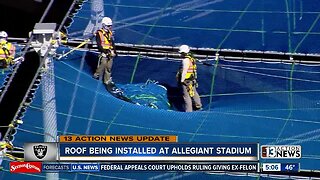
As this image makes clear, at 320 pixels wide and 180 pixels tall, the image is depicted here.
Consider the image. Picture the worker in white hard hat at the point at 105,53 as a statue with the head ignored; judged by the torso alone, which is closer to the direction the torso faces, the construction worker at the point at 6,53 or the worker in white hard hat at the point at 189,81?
the worker in white hard hat

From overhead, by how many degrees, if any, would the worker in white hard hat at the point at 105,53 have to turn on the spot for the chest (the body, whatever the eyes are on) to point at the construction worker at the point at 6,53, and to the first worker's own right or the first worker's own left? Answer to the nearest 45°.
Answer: approximately 135° to the first worker's own right

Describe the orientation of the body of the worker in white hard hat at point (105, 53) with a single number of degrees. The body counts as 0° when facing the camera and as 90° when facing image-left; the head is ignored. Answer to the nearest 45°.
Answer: approximately 315°
